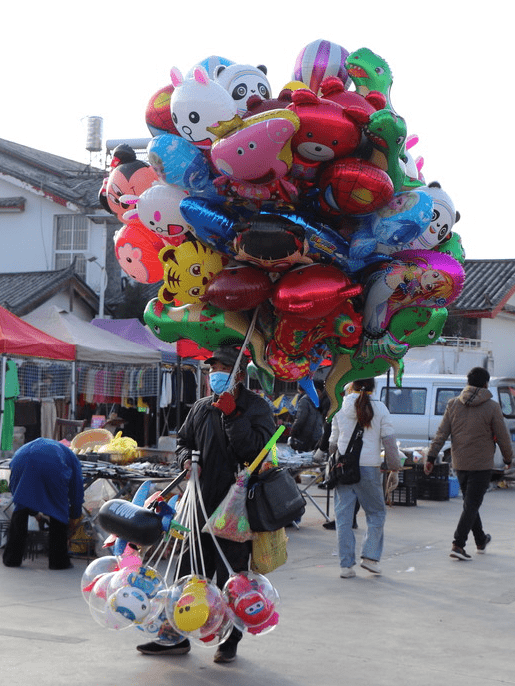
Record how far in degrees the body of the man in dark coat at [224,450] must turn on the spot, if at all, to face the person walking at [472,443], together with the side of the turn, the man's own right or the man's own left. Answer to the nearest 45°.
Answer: approximately 180°

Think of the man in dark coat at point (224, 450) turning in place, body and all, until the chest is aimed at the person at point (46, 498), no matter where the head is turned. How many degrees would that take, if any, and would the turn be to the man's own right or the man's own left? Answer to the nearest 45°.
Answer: approximately 90° to the man's own right

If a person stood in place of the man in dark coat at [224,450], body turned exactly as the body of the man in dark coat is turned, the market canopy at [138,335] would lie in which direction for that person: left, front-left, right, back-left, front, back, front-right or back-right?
back-right

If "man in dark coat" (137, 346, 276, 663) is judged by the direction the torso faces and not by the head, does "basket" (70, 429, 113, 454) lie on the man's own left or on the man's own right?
on the man's own right

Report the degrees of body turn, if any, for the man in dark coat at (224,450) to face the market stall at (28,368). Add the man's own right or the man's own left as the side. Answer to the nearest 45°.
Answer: approximately 135° to the man's own right

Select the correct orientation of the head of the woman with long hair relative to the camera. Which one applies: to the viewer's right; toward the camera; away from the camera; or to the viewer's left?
away from the camera

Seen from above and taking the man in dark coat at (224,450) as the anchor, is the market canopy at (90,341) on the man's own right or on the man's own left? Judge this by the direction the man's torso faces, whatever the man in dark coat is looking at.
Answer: on the man's own right

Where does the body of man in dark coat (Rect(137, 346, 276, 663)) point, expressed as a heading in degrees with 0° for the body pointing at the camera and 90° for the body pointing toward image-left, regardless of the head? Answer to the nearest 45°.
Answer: approximately 45°
